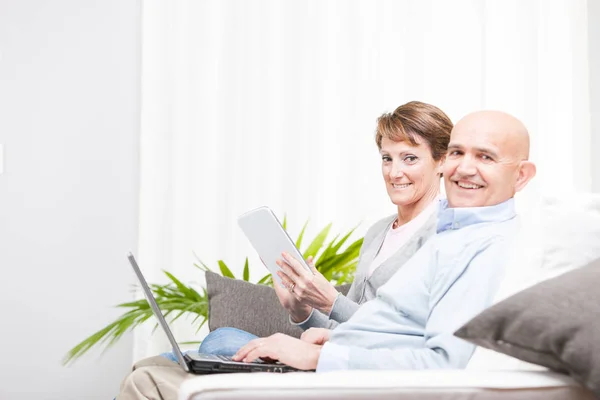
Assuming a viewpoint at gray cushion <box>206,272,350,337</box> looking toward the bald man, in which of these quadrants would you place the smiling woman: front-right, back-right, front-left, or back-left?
front-left

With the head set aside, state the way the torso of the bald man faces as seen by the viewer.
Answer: to the viewer's left

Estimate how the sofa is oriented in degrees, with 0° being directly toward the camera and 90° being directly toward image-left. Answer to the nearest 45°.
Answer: approximately 90°

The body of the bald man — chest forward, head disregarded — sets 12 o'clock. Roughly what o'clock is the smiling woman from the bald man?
The smiling woman is roughly at 3 o'clock from the bald man.
